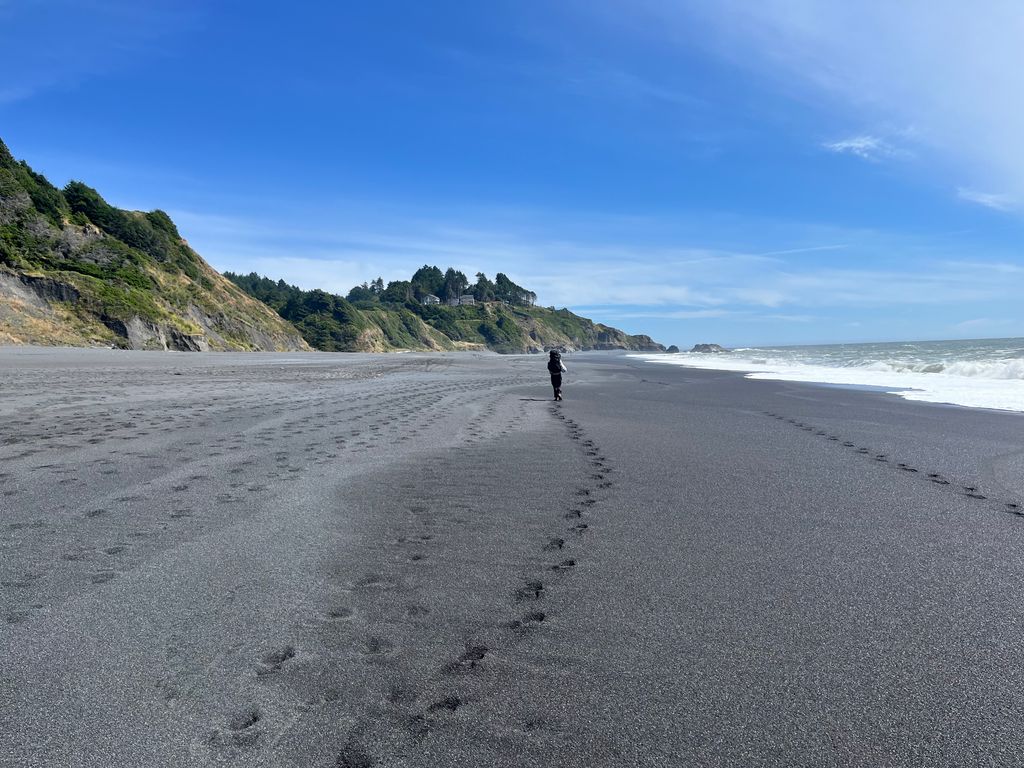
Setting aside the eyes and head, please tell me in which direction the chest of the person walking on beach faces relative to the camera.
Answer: away from the camera
